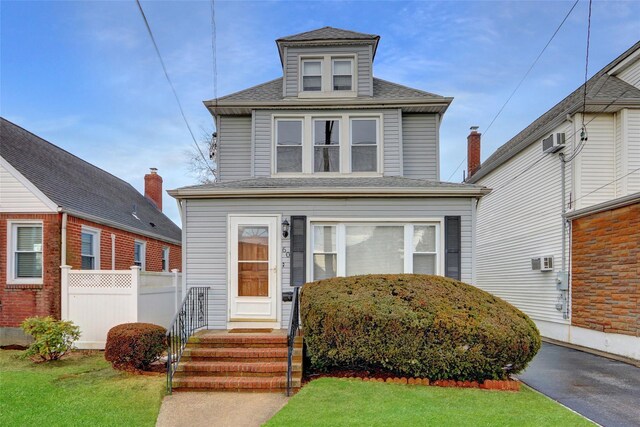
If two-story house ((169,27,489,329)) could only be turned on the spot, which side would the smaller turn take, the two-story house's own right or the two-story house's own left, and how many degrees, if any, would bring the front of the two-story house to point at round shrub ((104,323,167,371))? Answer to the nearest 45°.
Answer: approximately 45° to the two-story house's own right

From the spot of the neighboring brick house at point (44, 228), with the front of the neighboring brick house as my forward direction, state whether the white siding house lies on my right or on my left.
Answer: on my left

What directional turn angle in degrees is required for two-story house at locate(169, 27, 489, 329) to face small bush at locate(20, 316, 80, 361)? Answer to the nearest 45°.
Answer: approximately 90° to its right

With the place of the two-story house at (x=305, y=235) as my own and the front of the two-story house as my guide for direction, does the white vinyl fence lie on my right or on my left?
on my right

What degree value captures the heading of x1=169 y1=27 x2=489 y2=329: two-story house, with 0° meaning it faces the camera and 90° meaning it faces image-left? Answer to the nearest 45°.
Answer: approximately 0°

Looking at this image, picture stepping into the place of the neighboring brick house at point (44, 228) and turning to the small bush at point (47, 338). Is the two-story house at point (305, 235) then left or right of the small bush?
left

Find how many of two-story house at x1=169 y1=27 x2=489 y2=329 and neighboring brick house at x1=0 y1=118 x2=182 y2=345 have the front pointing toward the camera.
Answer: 2
